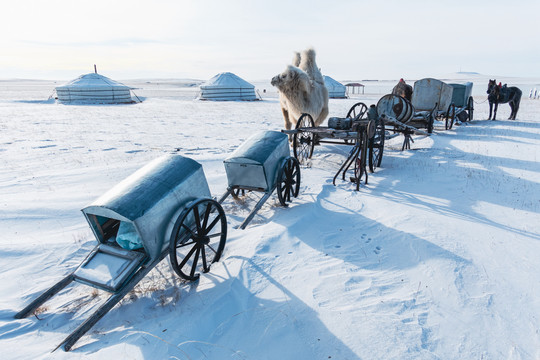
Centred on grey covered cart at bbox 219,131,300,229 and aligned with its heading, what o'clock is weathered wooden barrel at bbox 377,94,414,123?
The weathered wooden barrel is roughly at 6 o'clock from the grey covered cart.

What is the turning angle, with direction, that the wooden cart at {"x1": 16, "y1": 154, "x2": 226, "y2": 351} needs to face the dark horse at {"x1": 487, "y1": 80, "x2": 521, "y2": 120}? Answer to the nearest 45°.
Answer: approximately 135° to its left

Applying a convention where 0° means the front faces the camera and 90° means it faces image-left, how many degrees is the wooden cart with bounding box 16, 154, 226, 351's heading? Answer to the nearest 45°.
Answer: approximately 45°

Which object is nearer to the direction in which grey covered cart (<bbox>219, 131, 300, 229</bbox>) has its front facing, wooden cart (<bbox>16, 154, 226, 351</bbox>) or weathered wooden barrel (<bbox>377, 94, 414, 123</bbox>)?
the wooden cart

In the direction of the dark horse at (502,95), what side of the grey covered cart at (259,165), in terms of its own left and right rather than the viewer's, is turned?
back

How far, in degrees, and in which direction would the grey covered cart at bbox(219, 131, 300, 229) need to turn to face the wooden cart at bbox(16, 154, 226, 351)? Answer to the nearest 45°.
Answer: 0° — it already faces it

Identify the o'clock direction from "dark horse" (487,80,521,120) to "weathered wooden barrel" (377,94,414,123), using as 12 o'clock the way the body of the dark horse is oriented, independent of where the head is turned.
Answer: The weathered wooden barrel is roughly at 11 o'clock from the dark horse.

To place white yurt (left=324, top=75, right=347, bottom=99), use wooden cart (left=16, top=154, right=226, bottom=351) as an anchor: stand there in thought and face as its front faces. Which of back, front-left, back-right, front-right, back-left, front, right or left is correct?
back

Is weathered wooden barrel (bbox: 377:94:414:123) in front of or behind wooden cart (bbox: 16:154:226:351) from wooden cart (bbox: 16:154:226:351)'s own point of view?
behind

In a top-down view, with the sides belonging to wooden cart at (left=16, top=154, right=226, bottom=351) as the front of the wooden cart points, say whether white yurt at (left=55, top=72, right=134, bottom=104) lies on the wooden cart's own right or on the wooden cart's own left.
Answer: on the wooden cart's own right

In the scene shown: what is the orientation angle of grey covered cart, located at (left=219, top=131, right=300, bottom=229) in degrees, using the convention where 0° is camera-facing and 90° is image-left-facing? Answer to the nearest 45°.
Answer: approximately 45°
